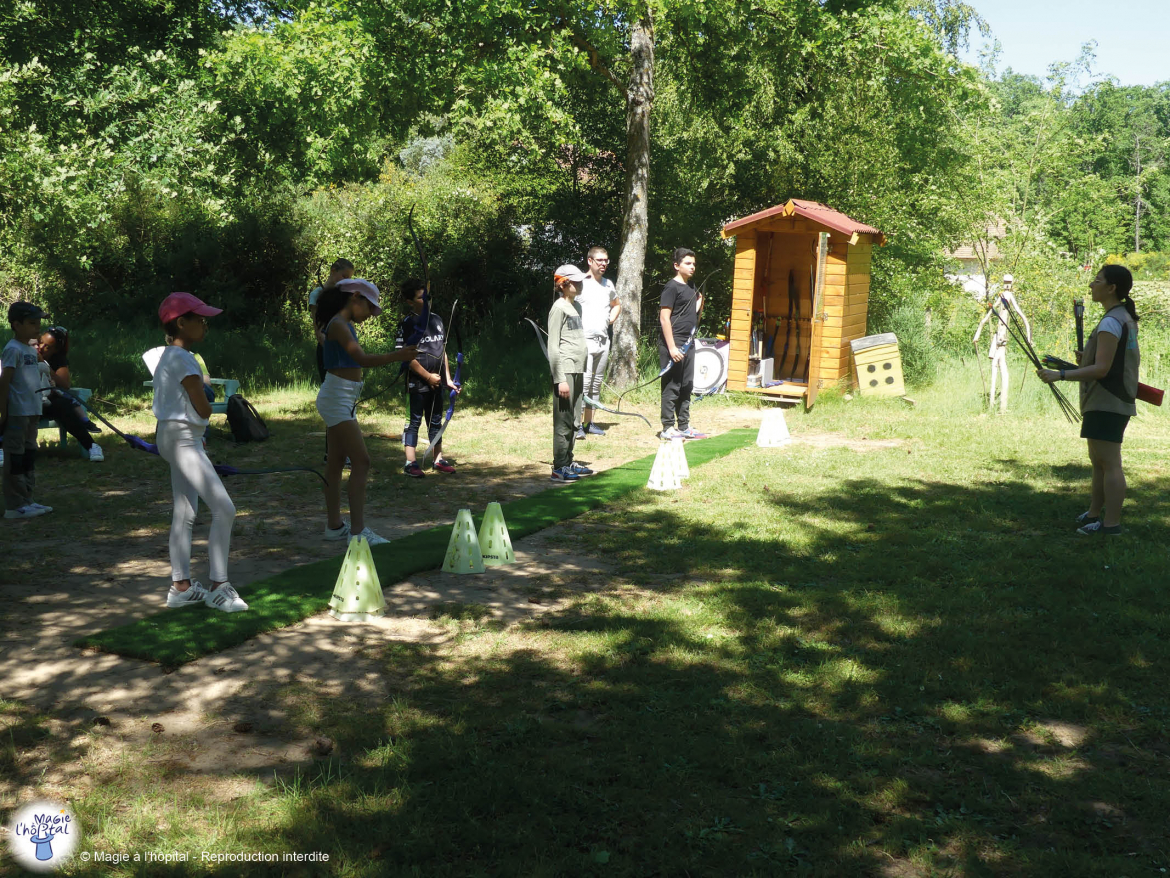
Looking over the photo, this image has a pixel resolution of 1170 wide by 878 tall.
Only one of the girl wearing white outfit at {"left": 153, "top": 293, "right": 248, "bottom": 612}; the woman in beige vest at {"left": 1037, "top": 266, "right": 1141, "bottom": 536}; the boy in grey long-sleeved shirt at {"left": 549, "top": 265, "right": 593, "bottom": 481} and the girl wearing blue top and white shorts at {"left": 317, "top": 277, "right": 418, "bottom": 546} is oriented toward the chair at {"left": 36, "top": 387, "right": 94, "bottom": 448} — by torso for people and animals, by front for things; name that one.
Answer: the woman in beige vest

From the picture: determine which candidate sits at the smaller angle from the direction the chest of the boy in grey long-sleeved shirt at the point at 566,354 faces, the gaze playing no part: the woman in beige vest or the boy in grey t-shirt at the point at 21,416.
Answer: the woman in beige vest

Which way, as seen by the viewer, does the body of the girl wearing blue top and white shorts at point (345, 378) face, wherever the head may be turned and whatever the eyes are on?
to the viewer's right

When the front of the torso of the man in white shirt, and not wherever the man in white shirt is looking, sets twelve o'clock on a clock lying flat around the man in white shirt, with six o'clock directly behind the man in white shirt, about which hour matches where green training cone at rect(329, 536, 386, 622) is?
The green training cone is roughly at 2 o'clock from the man in white shirt.

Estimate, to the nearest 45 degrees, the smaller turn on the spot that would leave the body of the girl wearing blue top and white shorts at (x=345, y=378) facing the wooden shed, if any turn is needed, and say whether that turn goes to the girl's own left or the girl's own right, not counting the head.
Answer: approximately 45° to the girl's own left

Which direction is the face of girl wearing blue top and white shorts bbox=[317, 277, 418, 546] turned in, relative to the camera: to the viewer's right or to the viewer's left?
to the viewer's right

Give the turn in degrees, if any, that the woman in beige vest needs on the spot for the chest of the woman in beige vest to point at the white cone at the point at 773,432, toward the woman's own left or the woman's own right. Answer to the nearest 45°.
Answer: approximately 45° to the woman's own right

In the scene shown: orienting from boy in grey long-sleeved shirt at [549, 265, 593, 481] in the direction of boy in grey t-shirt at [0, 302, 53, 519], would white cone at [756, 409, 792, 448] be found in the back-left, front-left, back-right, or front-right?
back-right

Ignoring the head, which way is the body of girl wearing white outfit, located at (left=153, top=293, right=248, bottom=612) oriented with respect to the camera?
to the viewer's right

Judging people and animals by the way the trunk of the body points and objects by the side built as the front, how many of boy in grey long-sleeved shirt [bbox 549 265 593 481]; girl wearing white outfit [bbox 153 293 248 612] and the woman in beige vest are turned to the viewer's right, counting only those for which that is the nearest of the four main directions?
2

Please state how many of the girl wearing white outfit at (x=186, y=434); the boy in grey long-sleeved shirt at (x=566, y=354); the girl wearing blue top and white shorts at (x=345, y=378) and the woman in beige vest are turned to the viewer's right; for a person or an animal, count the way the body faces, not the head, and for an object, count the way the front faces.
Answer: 3

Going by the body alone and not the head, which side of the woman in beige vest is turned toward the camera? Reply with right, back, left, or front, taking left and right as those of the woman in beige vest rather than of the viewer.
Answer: left

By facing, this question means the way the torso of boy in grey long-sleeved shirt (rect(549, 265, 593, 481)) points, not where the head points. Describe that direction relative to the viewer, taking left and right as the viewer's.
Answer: facing to the right of the viewer

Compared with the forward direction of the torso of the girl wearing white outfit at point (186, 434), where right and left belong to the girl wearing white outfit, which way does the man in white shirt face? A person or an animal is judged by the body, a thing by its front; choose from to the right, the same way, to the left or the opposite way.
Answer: to the right
